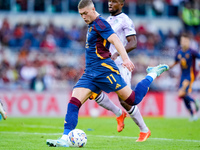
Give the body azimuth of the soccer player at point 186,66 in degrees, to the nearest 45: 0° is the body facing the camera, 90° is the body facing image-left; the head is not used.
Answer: approximately 45°

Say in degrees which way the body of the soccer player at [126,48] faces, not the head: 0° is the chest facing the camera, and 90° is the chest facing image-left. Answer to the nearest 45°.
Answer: approximately 45°
